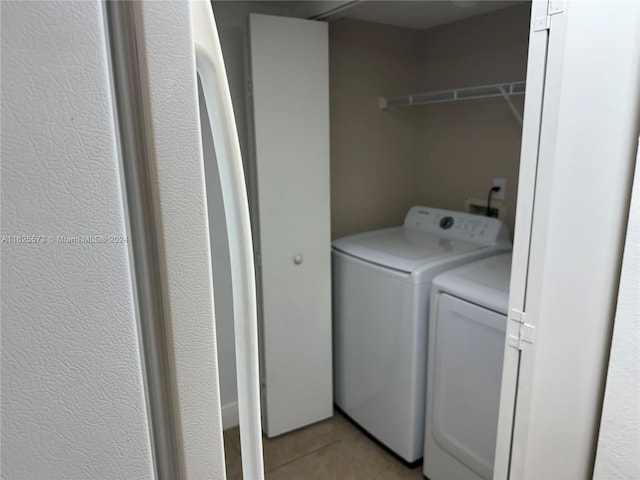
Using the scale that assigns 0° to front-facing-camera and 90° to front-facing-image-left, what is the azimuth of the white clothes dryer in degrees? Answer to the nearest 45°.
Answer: approximately 45°

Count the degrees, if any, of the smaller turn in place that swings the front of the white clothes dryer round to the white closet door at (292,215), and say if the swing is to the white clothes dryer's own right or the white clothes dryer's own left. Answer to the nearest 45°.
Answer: approximately 45° to the white clothes dryer's own right

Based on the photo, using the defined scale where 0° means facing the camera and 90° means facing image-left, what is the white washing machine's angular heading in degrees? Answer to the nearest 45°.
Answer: approximately 45°

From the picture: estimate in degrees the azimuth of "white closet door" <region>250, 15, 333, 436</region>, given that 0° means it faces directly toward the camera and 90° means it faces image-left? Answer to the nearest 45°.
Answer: approximately 315°
